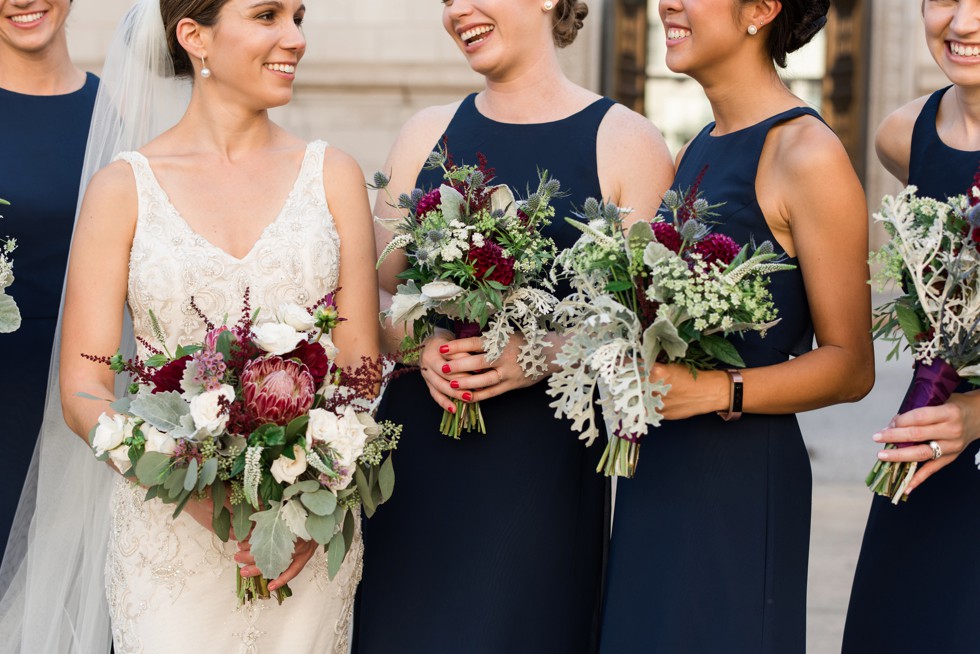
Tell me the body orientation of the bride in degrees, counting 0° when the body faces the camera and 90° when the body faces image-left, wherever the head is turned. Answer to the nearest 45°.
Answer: approximately 0°

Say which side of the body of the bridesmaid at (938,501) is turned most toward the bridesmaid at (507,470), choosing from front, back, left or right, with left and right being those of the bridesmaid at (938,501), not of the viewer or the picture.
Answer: right

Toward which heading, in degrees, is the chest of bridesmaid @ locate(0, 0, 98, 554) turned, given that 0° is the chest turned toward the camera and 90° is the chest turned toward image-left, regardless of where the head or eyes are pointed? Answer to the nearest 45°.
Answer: approximately 0°

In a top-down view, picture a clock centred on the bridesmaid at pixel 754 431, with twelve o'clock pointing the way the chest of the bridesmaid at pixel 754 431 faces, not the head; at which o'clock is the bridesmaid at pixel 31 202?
the bridesmaid at pixel 31 202 is roughly at 2 o'clock from the bridesmaid at pixel 754 431.

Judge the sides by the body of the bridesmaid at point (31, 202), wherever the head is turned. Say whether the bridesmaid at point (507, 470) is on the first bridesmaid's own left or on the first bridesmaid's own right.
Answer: on the first bridesmaid's own left

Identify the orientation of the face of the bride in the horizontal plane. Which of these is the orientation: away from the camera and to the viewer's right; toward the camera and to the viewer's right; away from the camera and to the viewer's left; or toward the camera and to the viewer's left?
toward the camera and to the viewer's right

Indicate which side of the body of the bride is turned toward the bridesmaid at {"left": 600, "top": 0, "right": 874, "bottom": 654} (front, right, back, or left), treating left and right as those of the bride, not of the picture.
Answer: left

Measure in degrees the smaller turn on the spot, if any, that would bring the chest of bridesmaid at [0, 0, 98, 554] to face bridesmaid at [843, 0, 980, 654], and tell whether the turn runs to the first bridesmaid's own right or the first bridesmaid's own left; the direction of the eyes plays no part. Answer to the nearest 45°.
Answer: approximately 45° to the first bridesmaid's own left
